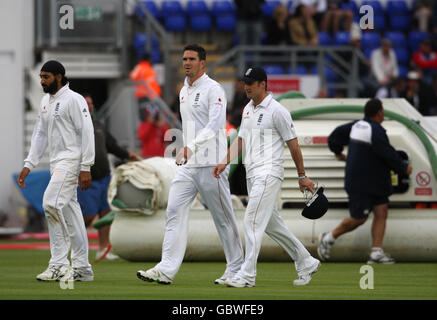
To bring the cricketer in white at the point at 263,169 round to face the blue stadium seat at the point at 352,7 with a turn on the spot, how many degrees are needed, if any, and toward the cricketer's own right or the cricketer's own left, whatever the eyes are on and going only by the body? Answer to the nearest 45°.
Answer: approximately 135° to the cricketer's own right

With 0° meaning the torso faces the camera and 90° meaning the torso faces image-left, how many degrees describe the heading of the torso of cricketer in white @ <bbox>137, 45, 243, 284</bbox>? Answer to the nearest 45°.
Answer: approximately 45°

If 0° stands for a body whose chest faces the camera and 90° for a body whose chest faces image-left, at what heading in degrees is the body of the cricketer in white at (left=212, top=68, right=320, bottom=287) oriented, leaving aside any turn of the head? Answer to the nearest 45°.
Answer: approximately 45°

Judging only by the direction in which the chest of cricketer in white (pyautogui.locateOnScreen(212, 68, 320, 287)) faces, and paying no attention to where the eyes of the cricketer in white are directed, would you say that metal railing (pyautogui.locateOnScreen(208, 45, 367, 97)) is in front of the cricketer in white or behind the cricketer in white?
behind

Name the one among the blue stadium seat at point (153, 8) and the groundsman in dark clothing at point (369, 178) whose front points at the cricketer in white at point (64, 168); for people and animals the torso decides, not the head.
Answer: the blue stadium seat

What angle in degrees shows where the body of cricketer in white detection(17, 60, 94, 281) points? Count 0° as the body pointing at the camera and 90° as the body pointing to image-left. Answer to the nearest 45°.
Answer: approximately 45°

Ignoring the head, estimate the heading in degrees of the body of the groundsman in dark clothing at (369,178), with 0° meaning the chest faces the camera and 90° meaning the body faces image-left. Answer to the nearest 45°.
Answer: approximately 225°

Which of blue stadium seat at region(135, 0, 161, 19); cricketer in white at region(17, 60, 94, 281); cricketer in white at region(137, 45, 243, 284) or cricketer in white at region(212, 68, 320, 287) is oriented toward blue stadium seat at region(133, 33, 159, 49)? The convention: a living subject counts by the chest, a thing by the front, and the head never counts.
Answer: blue stadium seat at region(135, 0, 161, 19)

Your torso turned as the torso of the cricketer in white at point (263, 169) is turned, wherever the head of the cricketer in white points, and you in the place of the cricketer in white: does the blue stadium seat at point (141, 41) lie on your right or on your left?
on your right

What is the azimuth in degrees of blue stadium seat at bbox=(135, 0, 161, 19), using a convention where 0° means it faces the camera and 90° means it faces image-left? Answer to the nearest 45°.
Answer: approximately 0°
